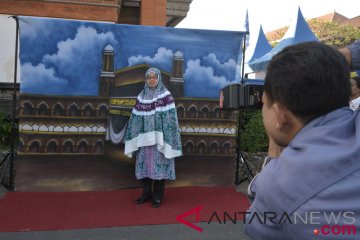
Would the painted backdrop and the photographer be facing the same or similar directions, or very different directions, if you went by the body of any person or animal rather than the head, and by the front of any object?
very different directions

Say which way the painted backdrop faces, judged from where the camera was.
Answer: facing the viewer

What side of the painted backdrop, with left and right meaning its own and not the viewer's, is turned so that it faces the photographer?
front

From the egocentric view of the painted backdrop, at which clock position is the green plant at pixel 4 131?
The green plant is roughly at 4 o'clock from the painted backdrop.

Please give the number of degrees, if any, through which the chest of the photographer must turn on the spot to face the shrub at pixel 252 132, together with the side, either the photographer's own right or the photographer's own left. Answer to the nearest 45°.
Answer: approximately 45° to the photographer's own right

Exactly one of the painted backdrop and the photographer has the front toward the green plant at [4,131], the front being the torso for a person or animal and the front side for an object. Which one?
the photographer

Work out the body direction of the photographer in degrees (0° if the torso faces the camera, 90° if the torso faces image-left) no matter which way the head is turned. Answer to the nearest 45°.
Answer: approximately 135°

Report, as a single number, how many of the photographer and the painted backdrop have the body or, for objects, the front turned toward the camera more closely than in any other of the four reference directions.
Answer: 1

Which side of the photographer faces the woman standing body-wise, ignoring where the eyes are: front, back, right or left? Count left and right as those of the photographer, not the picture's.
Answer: front

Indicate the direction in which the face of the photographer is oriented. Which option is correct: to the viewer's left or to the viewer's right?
to the viewer's left

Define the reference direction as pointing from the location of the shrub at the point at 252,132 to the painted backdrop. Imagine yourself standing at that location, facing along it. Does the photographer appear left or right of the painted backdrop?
left

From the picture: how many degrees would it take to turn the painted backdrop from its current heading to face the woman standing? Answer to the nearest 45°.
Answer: approximately 45° to its left
